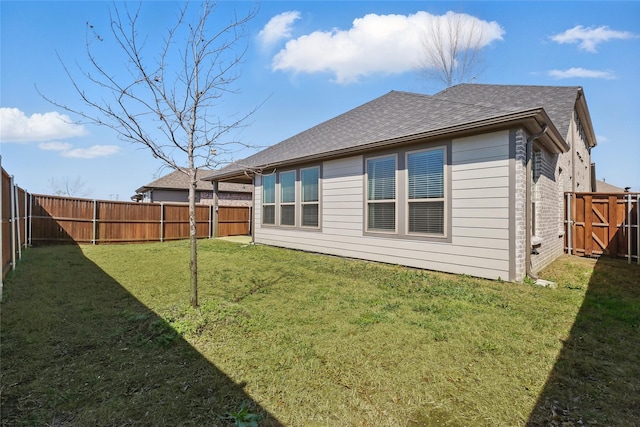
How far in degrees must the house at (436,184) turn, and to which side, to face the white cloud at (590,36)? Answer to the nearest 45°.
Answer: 0° — it already faces it

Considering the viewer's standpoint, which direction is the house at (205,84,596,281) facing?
facing away from the viewer and to the right of the viewer

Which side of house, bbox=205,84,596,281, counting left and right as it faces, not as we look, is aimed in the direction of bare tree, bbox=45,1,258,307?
back

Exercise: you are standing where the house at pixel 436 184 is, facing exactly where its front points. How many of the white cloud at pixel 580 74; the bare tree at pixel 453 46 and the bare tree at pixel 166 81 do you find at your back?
1

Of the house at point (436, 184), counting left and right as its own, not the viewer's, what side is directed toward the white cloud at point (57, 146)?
left

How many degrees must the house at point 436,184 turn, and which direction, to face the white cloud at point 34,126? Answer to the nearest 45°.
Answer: approximately 135° to its left

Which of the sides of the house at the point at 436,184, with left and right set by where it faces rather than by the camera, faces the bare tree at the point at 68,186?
left

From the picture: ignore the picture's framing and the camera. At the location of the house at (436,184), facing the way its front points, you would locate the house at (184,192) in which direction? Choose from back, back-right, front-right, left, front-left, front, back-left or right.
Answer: left

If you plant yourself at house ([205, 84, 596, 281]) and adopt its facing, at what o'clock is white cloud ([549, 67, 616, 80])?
The white cloud is roughly at 12 o'clock from the house.

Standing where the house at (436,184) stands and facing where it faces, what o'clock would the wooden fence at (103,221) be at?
The wooden fence is roughly at 8 o'clock from the house.
